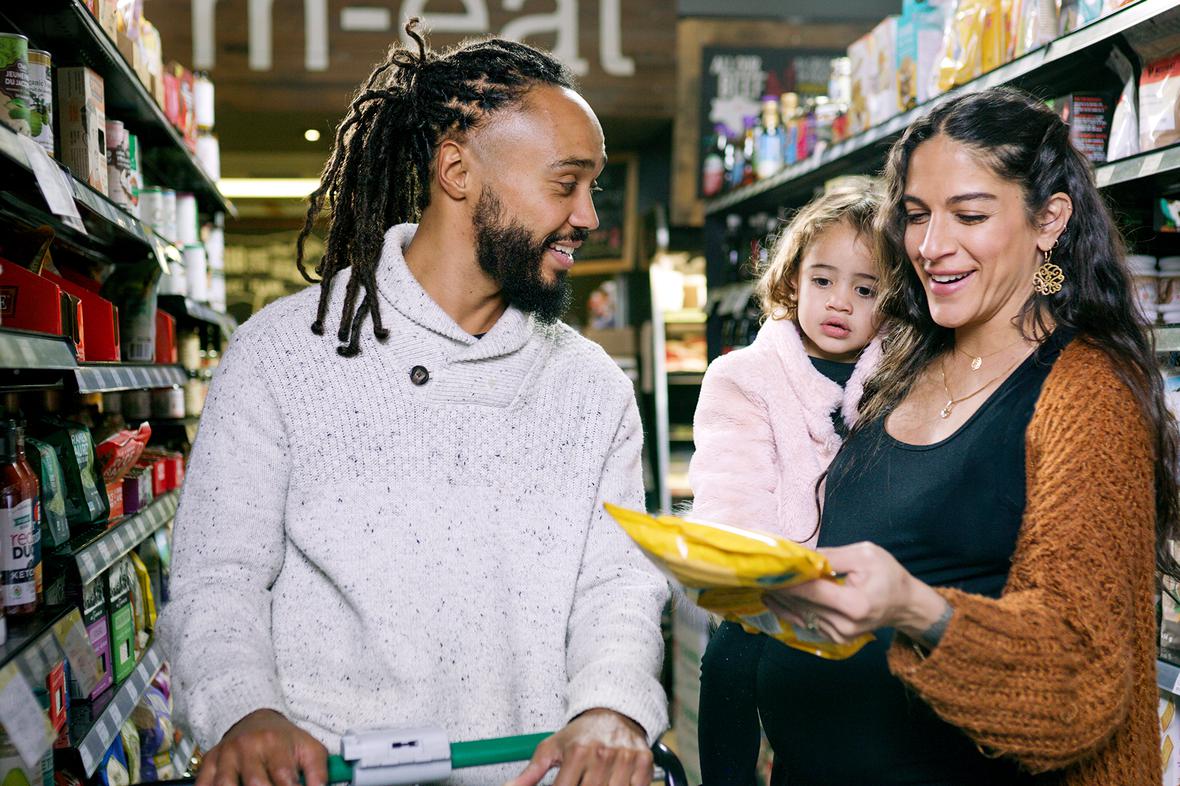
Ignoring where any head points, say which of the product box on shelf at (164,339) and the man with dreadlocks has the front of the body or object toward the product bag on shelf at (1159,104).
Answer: the product box on shelf at (164,339)

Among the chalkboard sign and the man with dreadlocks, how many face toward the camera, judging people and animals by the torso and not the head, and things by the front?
2

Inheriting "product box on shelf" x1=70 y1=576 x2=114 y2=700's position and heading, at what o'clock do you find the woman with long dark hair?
The woman with long dark hair is roughly at 12 o'clock from the product box on shelf.

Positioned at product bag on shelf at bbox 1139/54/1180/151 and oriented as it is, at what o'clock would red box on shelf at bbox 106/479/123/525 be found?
The red box on shelf is roughly at 1 o'clock from the product bag on shelf.

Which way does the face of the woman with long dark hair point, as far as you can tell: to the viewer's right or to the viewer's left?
to the viewer's left

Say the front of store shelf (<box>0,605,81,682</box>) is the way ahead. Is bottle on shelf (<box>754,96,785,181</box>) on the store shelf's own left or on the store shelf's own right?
on the store shelf's own left

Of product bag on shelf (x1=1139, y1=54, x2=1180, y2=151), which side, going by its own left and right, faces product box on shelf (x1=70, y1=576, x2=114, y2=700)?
front

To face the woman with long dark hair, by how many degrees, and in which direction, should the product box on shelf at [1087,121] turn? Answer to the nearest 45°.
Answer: approximately 45° to its left

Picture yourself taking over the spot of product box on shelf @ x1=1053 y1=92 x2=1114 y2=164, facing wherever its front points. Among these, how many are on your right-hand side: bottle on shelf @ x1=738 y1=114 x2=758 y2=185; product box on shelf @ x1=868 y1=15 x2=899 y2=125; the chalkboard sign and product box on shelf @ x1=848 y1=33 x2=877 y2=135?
4

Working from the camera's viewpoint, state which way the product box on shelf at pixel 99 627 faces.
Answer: facing the viewer and to the right of the viewer

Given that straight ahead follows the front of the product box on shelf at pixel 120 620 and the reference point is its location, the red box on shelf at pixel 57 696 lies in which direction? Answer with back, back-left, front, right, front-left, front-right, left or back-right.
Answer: front-right

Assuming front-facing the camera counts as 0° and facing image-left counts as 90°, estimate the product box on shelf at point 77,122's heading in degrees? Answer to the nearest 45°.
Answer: approximately 315°

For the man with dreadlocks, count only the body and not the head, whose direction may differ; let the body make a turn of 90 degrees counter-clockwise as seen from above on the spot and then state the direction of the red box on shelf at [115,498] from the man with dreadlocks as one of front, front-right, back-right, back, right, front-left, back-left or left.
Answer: back-left

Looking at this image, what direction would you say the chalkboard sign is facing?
toward the camera

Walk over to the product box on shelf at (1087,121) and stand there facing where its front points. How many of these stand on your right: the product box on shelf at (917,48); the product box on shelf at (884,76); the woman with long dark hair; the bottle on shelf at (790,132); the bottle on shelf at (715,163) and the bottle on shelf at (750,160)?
5

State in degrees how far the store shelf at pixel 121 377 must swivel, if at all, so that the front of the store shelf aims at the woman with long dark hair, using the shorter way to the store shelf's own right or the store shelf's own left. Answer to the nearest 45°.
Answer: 0° — it already faces them
